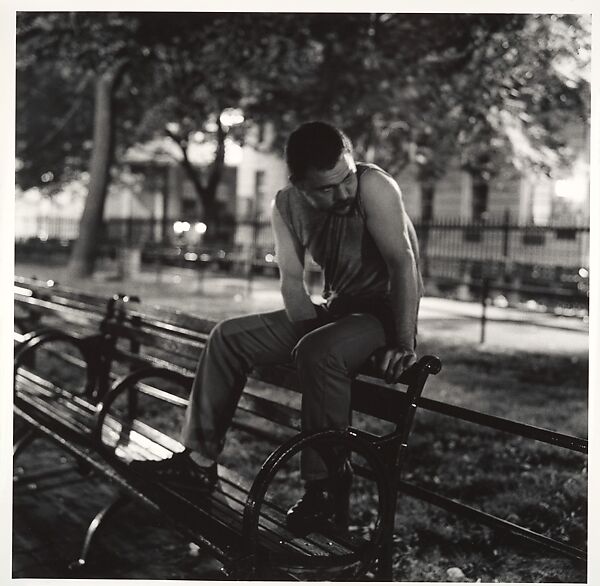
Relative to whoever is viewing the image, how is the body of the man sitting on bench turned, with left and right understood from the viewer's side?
facing the viewer and to the left of the viewer

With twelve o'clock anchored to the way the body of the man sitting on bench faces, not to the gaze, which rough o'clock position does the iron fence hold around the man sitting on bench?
The iron fence is roughly at 5 o'clock from the man sitting on bench.

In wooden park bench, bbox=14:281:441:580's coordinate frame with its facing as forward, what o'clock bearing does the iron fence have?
The iron fence is roughly at 5 o'clock from the wooden park bench.
